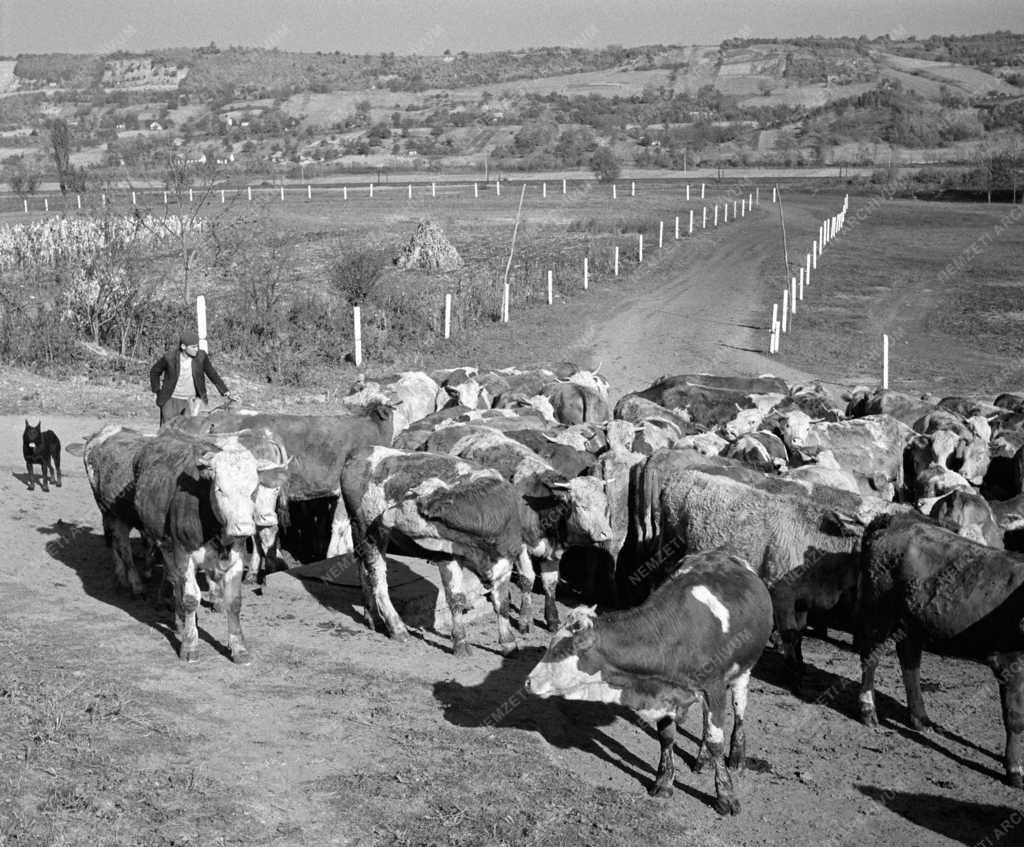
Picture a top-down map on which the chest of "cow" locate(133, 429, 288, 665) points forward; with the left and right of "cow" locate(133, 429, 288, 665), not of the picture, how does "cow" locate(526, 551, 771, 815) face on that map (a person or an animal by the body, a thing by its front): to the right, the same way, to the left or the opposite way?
to the right

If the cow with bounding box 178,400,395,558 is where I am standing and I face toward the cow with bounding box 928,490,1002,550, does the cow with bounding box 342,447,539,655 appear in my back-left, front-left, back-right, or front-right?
front-right

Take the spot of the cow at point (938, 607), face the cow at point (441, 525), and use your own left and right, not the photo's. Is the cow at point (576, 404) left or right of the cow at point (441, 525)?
right

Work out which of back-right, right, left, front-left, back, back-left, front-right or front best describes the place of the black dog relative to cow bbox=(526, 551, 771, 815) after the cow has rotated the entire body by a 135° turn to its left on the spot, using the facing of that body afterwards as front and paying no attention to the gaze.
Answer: back-left

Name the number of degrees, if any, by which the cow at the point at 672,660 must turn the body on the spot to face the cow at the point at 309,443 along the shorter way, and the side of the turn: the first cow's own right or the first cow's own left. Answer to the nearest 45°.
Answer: approximately 90° to the first cow's own right
